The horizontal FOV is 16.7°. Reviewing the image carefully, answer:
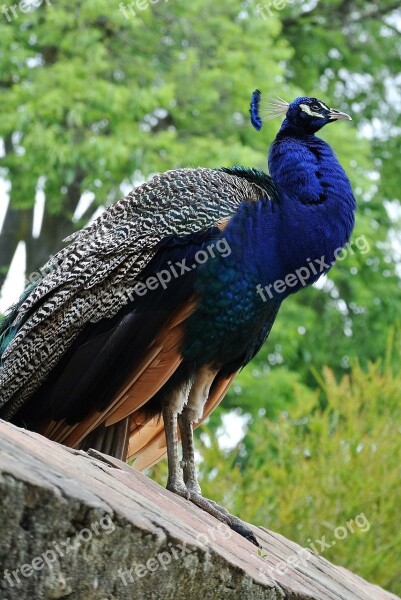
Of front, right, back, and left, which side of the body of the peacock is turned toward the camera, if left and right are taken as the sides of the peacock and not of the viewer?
right
